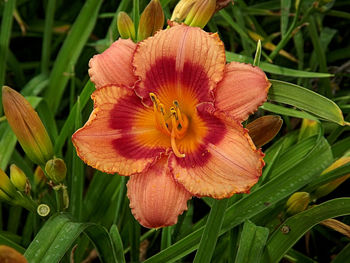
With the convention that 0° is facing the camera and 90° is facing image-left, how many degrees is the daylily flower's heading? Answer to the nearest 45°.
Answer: approximately 0°

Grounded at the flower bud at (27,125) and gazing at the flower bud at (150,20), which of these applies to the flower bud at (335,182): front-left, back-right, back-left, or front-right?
front-right
